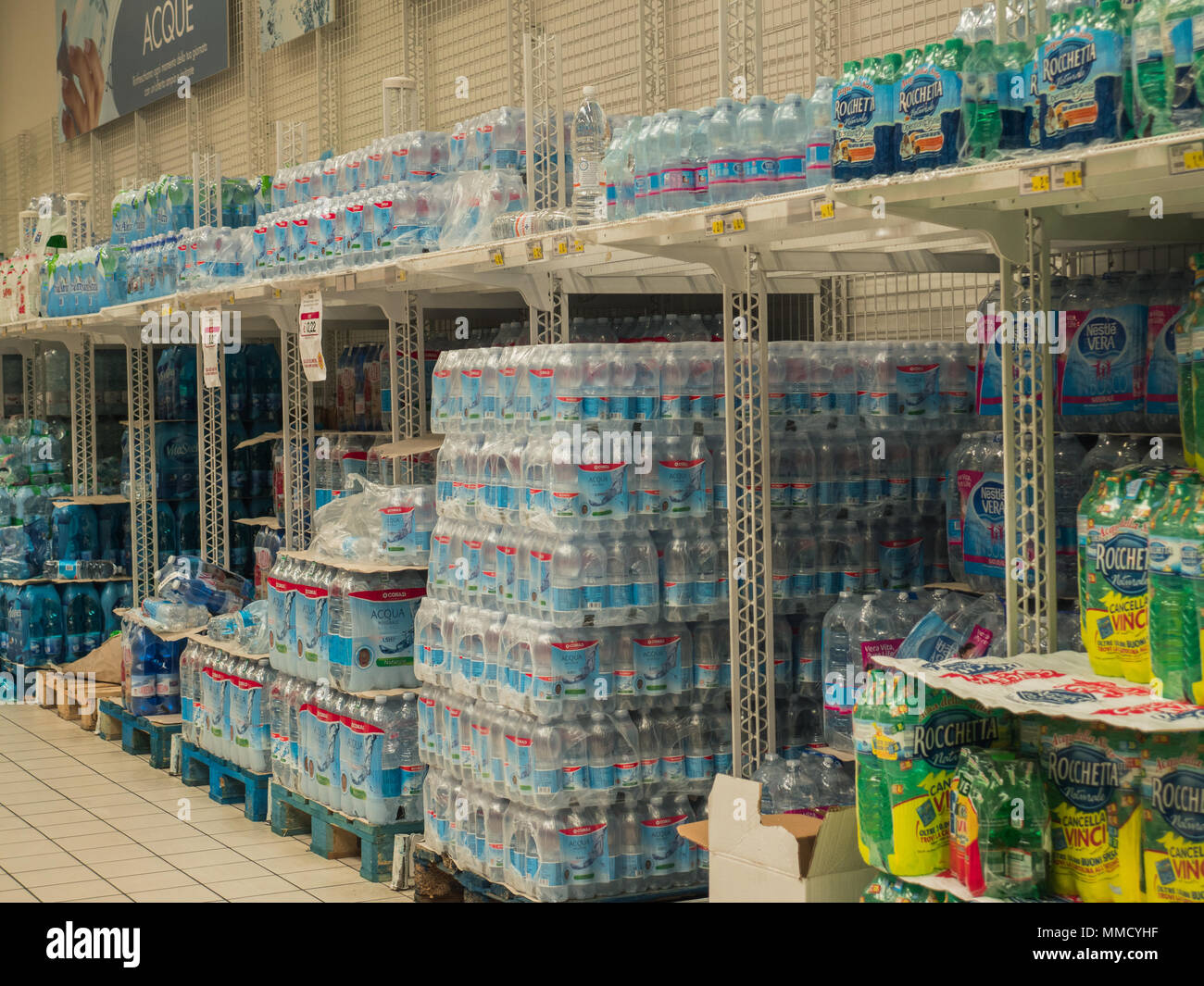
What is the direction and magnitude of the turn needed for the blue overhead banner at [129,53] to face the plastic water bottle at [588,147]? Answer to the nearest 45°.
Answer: approximately 45° to its left

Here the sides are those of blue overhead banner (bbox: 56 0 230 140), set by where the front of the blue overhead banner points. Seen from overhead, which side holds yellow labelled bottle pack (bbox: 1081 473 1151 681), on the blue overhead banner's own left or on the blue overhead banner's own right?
on the blue overhead banner's own left

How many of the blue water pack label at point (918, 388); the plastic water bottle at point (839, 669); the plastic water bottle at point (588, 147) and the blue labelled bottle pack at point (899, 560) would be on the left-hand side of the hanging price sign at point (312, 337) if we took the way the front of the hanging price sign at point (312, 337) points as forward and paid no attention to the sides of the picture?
4

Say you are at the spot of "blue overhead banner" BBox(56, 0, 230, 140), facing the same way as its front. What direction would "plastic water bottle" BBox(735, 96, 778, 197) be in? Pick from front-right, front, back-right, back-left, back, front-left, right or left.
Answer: front-left

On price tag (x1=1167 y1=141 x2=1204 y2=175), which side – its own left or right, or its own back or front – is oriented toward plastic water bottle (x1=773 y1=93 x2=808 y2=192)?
right

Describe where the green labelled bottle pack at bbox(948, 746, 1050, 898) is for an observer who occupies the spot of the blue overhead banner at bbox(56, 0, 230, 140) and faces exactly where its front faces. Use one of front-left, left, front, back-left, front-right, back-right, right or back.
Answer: front-left

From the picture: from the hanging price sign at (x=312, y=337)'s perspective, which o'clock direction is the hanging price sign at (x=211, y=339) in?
the hanging price sign at (x=211, y=339) is roughly at 4 o'clock from the hanging price sign at (x=312, y=337).

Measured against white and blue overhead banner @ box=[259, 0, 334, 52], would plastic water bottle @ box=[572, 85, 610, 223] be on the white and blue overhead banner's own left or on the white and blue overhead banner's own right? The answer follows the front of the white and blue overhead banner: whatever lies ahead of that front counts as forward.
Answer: on the white and blue overhead banner's own left

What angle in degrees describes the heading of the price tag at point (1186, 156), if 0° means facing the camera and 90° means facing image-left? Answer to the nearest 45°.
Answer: approximately 45°

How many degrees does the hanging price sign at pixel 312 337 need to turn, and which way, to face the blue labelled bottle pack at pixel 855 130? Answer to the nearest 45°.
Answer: approximately 45° to its left
